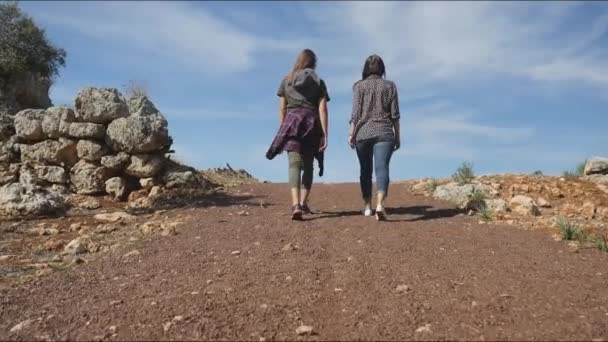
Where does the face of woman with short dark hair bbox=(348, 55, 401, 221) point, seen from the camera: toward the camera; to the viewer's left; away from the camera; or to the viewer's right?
away from the camera

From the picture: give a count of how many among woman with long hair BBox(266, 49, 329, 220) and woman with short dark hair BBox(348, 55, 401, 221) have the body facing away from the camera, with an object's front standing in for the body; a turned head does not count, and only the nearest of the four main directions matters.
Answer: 2

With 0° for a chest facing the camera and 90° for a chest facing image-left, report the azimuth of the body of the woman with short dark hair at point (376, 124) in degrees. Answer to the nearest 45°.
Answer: approximately 180°

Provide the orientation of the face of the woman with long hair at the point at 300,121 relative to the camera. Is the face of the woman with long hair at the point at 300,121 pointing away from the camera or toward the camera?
away from the camera

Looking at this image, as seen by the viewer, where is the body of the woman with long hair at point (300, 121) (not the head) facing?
away from the camera

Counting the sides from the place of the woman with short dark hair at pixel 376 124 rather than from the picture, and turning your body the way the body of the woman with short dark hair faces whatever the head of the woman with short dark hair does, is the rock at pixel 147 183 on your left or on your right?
on your left

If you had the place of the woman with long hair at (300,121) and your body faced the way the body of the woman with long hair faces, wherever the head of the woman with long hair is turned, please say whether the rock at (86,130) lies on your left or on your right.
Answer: on your left
